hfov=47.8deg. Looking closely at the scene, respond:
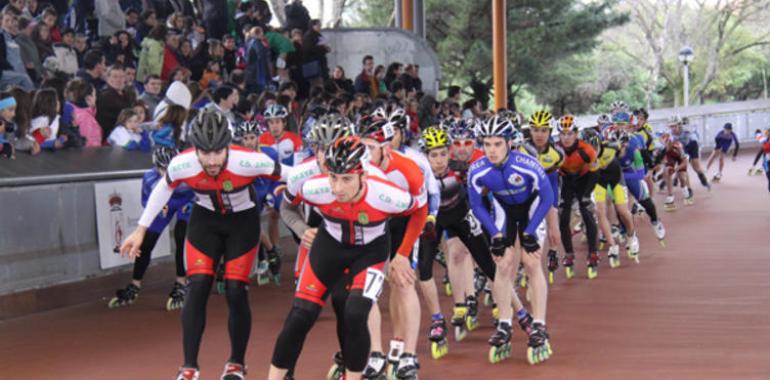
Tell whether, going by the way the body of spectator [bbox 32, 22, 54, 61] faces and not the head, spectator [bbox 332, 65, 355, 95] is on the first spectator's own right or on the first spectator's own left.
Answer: on the first spectator's own left

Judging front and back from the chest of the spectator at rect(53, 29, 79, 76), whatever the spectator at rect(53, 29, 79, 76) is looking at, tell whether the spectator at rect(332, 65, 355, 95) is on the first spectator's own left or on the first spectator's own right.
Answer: on the first spectator's own left

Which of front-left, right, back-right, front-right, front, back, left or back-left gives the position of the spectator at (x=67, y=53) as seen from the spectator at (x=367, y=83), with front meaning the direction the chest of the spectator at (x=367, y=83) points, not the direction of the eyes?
right

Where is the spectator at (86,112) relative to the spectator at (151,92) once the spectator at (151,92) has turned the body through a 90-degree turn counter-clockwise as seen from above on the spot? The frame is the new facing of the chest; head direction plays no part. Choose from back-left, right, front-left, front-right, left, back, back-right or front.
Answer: back

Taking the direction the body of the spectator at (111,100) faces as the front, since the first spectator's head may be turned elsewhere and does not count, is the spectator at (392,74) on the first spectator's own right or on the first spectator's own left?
on the first spectator's own left

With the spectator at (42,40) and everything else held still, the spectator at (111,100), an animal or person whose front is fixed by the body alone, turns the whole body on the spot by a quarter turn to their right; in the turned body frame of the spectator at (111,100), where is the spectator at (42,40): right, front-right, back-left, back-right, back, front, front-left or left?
right

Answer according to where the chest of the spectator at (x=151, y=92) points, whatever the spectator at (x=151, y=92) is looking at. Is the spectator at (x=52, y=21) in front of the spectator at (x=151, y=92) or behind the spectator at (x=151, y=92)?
behind

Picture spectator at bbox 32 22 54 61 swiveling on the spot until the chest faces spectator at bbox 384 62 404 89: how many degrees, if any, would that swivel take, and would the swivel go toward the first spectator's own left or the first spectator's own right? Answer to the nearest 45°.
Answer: approximately 90° to the first spectator's own left

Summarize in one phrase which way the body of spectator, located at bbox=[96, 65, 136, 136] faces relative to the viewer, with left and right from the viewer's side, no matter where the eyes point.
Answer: facing the viewer and to the right of the viewer

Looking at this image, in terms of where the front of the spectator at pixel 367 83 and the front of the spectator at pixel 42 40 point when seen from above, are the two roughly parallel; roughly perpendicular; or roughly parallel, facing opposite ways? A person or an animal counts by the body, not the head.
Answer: roughly parallel

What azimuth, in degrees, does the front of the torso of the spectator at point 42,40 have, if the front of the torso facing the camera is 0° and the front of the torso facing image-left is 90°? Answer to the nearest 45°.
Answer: approximately 315°

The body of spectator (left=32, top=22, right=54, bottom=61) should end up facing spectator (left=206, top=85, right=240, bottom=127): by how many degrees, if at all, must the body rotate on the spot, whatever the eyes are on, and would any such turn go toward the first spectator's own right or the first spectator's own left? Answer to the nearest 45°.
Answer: approximately 45° to the first spectator's own left

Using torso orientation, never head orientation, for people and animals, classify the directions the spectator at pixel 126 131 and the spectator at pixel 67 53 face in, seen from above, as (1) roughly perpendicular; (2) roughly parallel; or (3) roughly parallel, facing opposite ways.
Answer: roughly parallel

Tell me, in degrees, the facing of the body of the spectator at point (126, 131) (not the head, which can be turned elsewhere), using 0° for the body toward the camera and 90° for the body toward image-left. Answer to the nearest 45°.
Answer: approximately 315°
